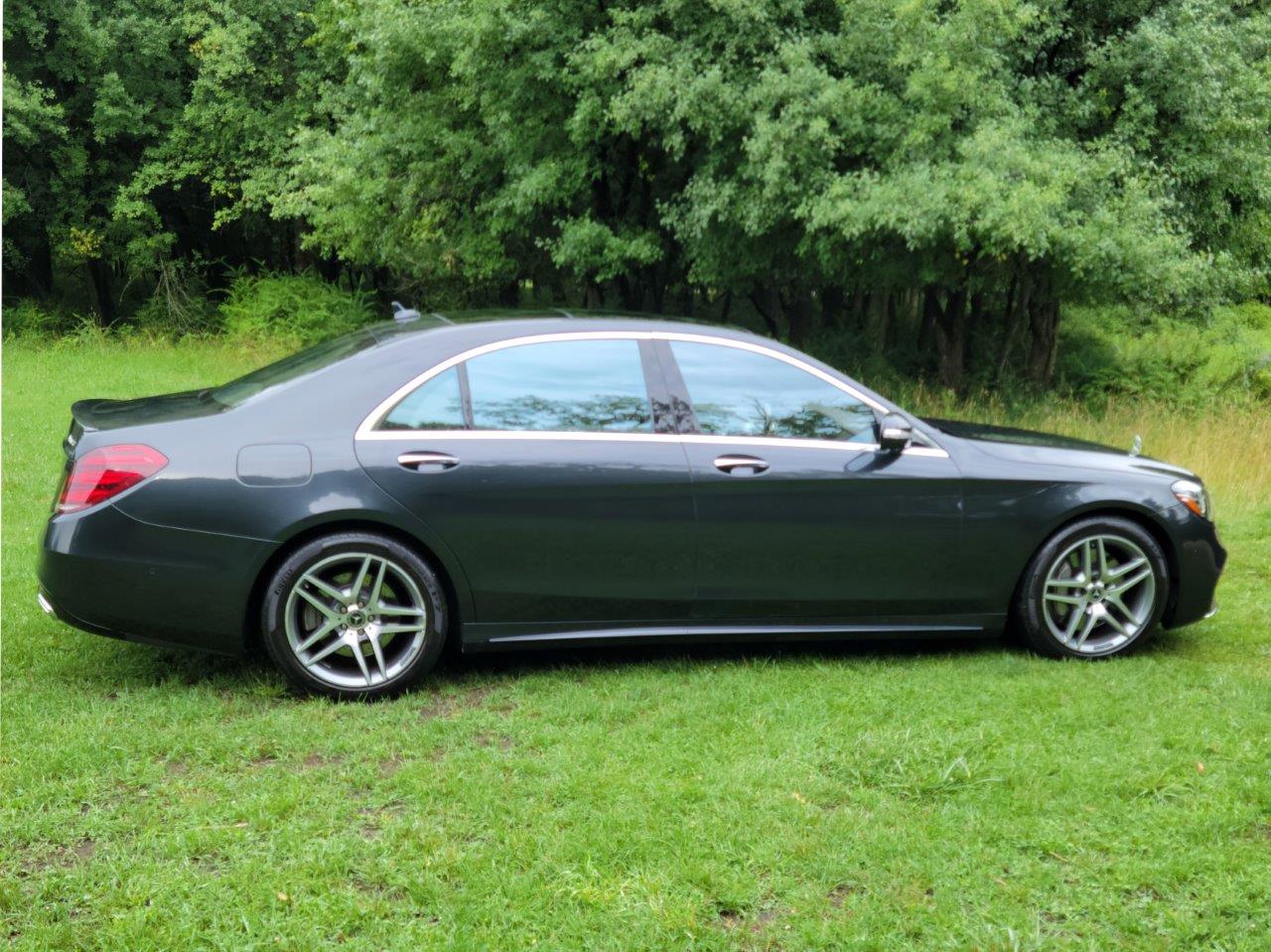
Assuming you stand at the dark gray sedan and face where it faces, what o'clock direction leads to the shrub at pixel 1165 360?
The shrub is roughly at 10 o'clock from the dark gray sedan.

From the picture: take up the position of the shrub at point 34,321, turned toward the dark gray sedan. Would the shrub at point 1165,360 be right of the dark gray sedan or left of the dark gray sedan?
left

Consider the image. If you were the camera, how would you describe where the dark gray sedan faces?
facing to the right of the viewer

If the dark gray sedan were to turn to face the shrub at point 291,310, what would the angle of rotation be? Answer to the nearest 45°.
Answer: approximately 90° to its left

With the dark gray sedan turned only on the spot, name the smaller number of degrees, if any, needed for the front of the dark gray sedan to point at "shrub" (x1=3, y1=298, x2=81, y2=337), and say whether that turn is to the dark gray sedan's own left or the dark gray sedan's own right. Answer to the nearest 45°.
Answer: approximately 135° to the dark gray sedan's own left
